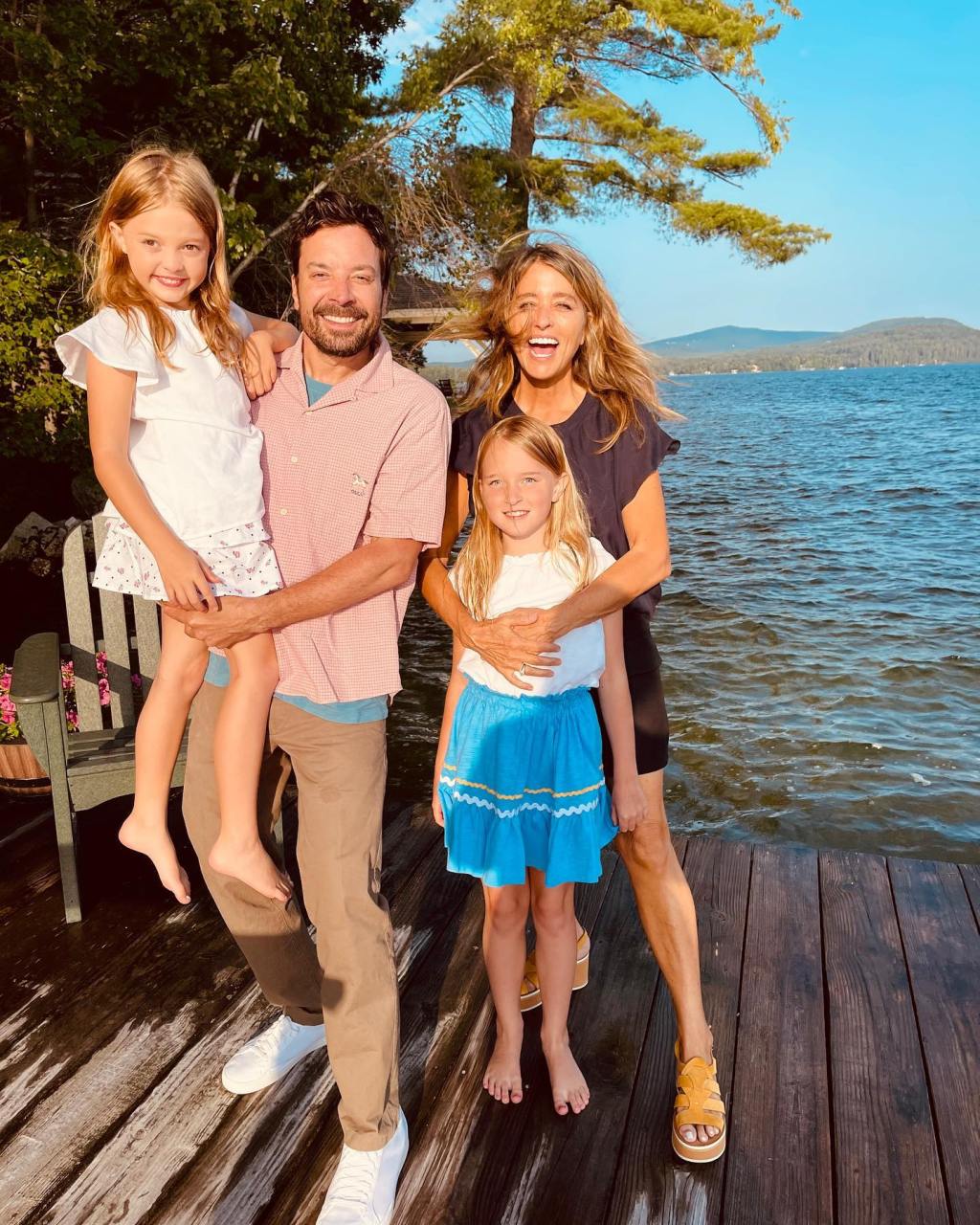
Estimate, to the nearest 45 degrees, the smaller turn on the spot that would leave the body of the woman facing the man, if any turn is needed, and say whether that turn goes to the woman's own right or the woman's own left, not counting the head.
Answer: approximately 45° to the woman's own right

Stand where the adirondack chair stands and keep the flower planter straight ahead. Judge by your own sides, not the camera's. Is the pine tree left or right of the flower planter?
right

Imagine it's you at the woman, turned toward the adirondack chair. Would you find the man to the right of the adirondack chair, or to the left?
left

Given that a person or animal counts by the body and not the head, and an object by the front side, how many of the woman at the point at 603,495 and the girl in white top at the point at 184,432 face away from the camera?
0

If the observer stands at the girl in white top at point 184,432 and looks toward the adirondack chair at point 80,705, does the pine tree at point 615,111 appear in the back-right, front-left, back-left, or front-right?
front-right

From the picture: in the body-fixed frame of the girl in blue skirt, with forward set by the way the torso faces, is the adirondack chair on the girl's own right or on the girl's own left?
on the girl's own right

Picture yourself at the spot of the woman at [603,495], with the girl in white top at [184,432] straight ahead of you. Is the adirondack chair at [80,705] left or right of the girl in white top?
right

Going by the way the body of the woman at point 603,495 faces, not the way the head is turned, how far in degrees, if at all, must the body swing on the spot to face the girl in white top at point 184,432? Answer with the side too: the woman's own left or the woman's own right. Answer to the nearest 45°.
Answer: approximately 90° to the woman's own right

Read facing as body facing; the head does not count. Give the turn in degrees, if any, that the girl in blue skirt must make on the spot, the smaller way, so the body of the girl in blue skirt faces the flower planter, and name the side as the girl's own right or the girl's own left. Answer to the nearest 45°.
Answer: approximately 135° to the girl's own right

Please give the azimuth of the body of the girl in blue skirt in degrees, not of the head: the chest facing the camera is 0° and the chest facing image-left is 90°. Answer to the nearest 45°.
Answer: approximately 0°

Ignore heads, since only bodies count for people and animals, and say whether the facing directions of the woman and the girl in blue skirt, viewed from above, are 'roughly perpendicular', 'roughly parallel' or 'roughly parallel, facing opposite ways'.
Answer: roughly parallel

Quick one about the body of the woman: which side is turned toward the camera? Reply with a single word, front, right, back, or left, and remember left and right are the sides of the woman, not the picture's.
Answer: front
